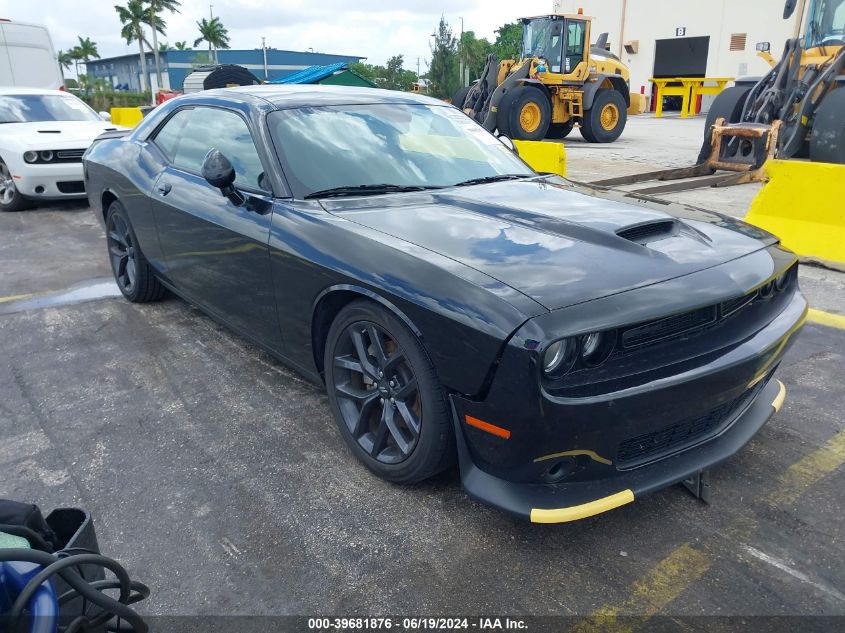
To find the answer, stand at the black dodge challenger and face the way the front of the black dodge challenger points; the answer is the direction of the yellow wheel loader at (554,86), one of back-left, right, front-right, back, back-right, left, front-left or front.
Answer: back-left

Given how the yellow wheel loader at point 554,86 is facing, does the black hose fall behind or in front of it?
in front

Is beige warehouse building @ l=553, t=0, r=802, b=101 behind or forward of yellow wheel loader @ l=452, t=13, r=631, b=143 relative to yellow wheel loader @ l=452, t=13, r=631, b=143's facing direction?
behind

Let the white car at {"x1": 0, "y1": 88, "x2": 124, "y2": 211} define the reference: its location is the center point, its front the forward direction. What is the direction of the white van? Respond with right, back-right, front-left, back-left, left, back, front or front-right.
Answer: back-left

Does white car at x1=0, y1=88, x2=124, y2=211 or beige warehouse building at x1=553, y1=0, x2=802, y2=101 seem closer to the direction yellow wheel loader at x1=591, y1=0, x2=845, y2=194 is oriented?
the white car

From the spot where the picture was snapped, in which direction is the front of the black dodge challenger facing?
facing the viewer and to the right of the viewer

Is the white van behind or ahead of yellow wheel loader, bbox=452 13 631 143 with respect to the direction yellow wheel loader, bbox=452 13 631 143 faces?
ahead

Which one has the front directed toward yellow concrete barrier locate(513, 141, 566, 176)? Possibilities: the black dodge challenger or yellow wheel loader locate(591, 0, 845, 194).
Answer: the yellow wheel loader

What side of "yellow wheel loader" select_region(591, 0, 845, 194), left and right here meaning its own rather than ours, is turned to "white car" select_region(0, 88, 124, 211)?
front

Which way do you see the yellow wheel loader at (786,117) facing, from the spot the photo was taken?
facing the viewer and to the left of the viewer

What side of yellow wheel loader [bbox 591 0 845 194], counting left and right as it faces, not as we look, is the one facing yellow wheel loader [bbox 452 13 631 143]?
right
